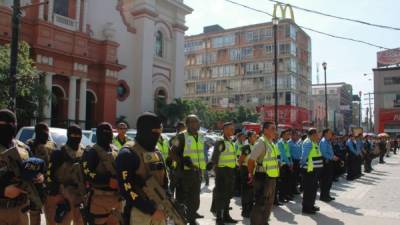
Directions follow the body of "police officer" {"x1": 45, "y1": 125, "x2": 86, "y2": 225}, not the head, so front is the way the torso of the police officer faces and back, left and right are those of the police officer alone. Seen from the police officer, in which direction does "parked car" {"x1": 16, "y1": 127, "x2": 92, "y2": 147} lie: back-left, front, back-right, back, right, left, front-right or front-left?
back-left

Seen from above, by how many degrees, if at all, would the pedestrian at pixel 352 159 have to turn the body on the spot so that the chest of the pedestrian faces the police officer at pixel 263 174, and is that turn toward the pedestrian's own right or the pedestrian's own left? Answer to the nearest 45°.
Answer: approximately 90° to the pedestrian's own right

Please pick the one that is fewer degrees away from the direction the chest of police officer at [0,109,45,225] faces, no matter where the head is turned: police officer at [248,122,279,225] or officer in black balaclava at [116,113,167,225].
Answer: the officer in black balaclava
